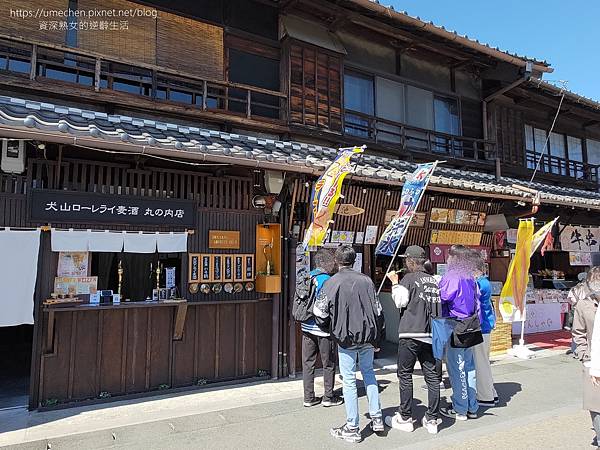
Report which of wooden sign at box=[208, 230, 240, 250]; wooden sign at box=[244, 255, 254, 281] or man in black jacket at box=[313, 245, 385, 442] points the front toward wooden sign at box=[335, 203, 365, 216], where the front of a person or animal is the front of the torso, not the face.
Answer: the man in black jacket

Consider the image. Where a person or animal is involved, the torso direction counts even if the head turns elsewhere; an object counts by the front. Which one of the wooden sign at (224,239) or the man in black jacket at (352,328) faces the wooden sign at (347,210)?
the man in black jacket

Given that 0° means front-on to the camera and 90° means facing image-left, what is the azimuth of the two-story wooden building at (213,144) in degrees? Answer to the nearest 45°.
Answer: approximately 315°

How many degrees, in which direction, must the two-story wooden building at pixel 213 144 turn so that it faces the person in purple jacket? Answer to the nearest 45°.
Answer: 0° — it already faces them

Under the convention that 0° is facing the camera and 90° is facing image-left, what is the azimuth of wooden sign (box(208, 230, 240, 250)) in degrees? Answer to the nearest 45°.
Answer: approximately 0°
